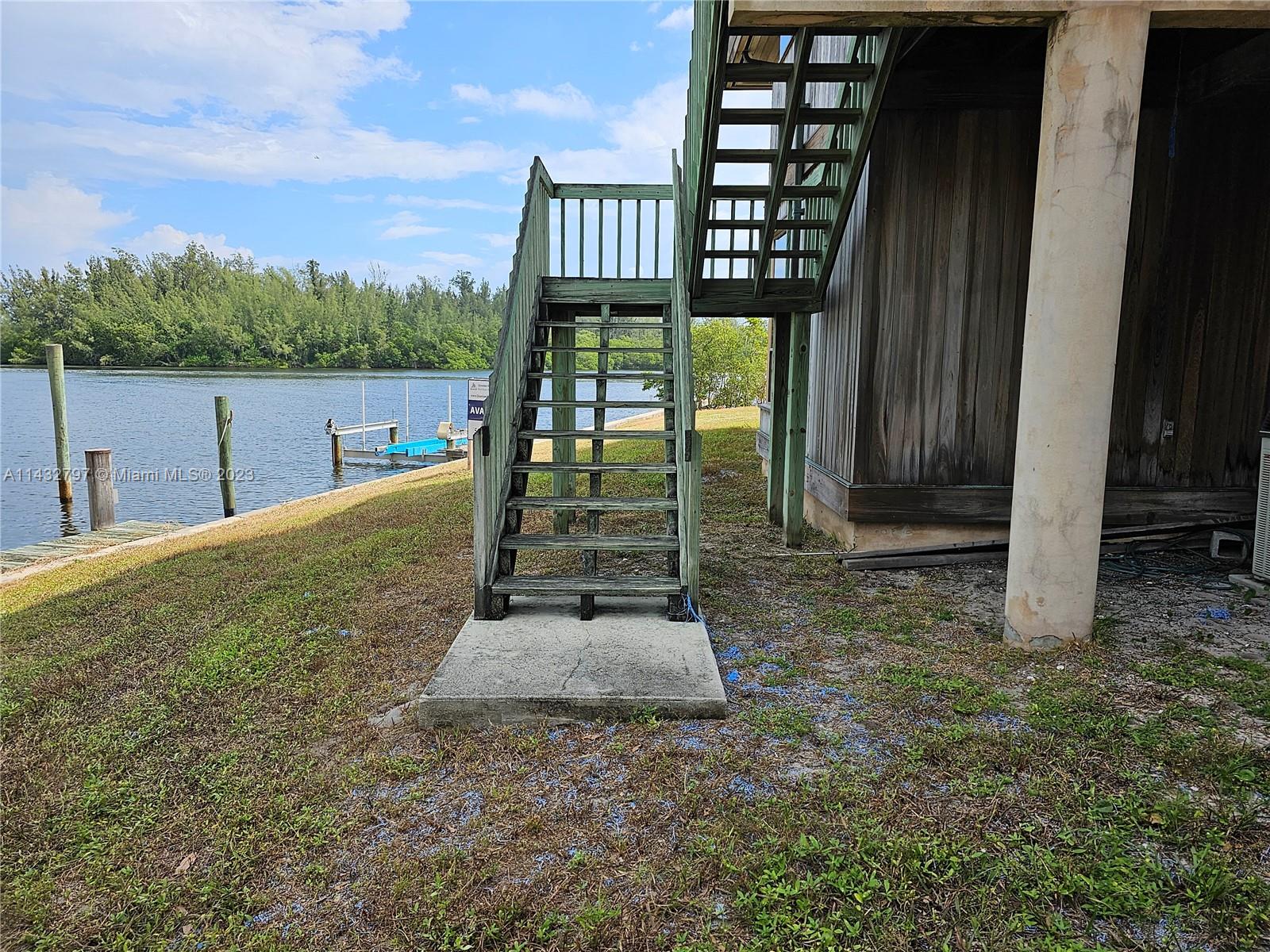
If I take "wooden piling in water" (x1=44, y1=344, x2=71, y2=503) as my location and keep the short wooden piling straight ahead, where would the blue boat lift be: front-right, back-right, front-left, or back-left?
back-left

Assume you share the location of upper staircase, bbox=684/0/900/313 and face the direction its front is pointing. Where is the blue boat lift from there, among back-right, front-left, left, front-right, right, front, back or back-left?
front-left

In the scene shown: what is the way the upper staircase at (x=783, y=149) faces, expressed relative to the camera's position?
facing away from the viewer

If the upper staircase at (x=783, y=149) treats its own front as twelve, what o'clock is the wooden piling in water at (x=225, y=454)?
The wooden piling in water is roughly at 10 o'clock from the upper staircase.

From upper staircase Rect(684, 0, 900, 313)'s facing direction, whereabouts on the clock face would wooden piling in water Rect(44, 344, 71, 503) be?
The wooden piling in water is roughly at 10 o'clock from the upper staircase.

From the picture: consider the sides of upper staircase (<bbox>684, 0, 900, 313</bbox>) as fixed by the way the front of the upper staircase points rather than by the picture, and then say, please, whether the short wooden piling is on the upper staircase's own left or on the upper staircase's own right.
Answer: on the upper staircase's own left

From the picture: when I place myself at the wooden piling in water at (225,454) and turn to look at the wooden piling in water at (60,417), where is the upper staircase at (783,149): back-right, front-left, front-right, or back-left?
back-left
